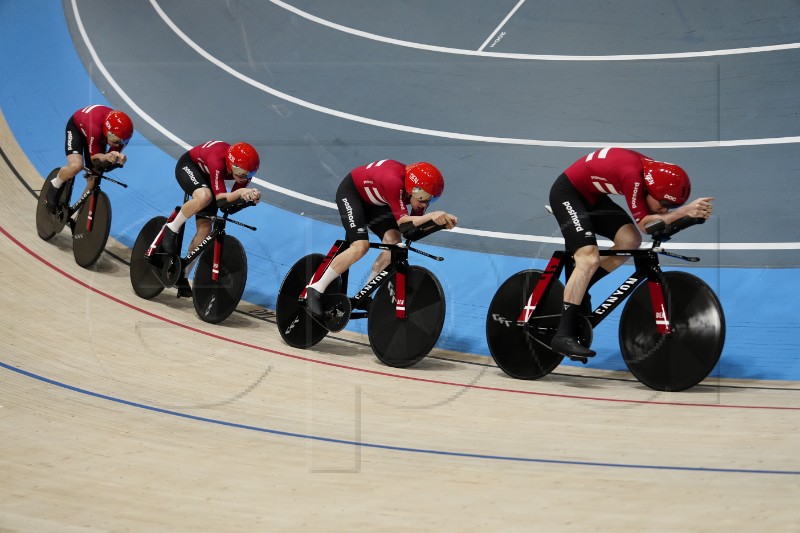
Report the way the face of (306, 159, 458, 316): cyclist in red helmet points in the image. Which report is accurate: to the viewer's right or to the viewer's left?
to the viewer's right

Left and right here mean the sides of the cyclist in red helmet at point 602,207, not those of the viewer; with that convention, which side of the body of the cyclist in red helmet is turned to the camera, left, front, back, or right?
right

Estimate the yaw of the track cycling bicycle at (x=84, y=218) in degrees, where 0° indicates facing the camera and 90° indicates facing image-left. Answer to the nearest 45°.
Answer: approximately 315°

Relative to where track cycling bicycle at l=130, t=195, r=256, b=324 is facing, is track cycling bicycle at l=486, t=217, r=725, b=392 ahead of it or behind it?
ahead

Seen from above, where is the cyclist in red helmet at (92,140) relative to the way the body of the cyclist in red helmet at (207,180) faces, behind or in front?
behind

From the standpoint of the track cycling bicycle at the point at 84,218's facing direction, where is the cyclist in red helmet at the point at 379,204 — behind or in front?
in front

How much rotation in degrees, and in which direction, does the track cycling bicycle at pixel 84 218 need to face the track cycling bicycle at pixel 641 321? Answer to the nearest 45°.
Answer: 0° — it already faces it

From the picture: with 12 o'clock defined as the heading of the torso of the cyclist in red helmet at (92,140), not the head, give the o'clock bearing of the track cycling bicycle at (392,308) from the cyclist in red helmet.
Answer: The track cycling bicycle is roughly at 12 o'clock from the cyclist in red helmet.

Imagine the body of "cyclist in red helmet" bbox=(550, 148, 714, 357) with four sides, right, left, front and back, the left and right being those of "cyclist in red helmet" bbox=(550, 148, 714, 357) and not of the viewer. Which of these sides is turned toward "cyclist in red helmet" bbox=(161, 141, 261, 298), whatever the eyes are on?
back

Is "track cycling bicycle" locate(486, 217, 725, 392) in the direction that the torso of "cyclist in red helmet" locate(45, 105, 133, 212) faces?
yes

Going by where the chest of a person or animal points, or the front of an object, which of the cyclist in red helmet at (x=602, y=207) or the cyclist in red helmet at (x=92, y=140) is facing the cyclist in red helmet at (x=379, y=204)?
the cyclist in red helmet at (x=92, y=140)

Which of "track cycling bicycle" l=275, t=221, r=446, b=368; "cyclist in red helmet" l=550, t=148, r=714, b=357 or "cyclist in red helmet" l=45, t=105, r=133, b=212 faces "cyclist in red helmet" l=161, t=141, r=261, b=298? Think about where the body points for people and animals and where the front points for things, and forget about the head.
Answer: "cyclist in red helmet" l=45, t=105, r=133, b=212

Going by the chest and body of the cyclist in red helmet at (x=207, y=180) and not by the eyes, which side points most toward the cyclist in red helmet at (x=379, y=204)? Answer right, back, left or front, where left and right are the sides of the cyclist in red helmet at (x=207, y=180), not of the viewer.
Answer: front

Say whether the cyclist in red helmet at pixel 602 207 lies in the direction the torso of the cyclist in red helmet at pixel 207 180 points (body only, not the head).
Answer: yes

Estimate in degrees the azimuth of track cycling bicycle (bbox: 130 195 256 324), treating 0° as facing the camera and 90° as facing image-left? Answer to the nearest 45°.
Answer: approximately 315°

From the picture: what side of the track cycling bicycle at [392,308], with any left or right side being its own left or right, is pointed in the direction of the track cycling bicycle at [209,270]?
back

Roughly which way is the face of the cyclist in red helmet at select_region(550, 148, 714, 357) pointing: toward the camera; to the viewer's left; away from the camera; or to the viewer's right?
to the viewer's right
